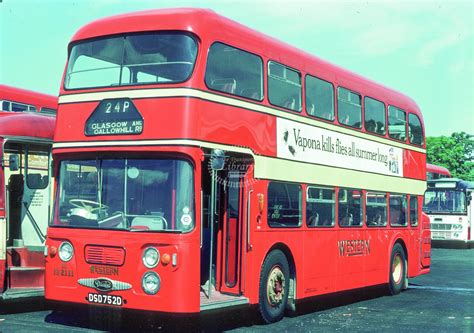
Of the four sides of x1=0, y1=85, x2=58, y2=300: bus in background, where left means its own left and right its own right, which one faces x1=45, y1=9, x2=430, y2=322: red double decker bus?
left

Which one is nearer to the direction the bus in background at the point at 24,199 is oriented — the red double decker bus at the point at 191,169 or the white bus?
the red double decker bus

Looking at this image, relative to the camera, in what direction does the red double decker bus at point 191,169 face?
facing the viewer and to the left of the viewer

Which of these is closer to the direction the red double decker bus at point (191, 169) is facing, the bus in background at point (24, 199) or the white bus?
the bus in background

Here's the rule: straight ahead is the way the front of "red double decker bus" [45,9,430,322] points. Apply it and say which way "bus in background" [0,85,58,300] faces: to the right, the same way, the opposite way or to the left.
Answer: the same way

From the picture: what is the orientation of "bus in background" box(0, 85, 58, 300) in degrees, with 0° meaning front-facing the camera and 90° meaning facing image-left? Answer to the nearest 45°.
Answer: approximately 45°

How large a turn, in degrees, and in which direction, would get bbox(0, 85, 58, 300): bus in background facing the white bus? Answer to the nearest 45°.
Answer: approximately 180°

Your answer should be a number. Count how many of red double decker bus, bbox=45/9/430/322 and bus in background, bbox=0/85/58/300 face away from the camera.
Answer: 0

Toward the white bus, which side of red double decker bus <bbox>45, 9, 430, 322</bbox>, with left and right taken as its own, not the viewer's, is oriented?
back
